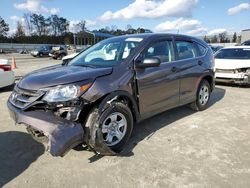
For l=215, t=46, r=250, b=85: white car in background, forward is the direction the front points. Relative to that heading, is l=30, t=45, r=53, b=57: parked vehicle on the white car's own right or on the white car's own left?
on the white car's own right

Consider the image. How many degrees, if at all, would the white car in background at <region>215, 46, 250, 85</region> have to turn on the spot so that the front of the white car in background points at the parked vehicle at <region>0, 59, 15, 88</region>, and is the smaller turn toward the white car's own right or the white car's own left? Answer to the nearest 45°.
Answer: approximately 45° to the white car's own right

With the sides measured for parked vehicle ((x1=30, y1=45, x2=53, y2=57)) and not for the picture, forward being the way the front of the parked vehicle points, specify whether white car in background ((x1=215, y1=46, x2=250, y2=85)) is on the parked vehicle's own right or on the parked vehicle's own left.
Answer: on the parked vehicle's own left

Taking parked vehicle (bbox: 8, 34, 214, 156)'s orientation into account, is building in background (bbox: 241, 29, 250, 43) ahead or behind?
behind

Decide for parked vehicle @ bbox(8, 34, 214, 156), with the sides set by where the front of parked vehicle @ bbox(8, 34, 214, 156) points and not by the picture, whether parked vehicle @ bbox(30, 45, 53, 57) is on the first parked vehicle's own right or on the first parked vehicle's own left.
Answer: on the first parked vehicle's own right

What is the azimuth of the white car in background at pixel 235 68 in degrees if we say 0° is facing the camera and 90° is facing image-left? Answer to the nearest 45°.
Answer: approximately 0°

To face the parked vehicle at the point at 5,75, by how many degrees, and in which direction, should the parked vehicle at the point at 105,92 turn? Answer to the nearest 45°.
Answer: approximately 90° to its right

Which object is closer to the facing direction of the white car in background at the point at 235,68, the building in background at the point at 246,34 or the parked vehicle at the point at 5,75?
the parked vehicle

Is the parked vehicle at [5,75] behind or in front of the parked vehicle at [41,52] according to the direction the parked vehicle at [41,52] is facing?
in front
